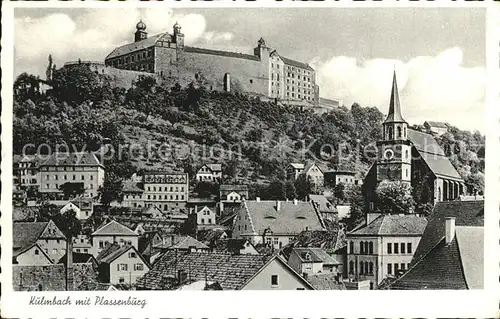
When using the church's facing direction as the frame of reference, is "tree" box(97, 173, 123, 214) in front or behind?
in front

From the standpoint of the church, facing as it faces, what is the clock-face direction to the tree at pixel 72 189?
The tree is roughly at 1 o'clock from the church.

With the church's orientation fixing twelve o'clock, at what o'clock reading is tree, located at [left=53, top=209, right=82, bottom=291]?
The tree is roughly at 1 o'clock from the church.

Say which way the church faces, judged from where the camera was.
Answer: facing the viewer and to the left of the viewer
